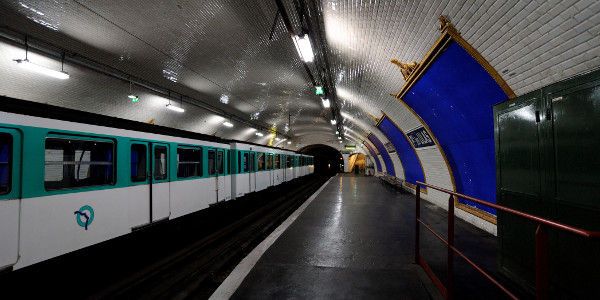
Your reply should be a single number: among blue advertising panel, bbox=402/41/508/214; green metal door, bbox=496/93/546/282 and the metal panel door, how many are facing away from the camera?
0

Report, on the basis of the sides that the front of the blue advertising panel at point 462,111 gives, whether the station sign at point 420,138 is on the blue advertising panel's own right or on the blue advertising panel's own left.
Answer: on the blue advertising panel's own right

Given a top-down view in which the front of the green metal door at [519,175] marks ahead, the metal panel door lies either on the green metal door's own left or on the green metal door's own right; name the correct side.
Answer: on the green metal door's own left

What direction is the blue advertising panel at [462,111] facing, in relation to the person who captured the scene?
facing the viewer and to the left of the viewer

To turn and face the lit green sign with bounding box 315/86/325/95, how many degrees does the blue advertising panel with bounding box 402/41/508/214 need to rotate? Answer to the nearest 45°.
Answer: approximately 90° to its right

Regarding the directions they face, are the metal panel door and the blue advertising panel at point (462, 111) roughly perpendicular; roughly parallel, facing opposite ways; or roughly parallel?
roughly parallel

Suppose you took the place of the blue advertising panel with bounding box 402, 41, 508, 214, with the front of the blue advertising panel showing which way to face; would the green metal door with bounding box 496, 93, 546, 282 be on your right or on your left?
on your left

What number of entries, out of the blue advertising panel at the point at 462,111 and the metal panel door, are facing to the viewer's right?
0

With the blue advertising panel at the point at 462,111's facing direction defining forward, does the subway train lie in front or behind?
in front

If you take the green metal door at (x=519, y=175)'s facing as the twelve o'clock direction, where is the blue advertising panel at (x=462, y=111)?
The blue advertising panel is roughly at 4 o'clock from the green metal door.

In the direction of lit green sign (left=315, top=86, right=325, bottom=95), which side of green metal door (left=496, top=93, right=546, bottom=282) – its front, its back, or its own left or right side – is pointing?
right

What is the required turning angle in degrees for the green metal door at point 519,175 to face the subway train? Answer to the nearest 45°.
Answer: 0° — it already faces it

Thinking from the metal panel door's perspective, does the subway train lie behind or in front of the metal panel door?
in front

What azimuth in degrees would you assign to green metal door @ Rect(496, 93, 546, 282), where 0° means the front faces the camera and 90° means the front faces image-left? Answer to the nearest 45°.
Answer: approximately 45°

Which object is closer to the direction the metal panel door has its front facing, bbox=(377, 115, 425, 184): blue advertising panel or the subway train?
the subway train

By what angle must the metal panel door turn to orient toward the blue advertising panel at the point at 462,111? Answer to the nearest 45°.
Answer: approximately 90° to its right
